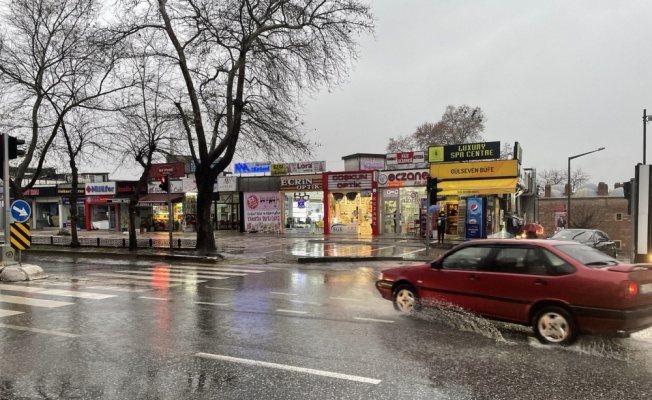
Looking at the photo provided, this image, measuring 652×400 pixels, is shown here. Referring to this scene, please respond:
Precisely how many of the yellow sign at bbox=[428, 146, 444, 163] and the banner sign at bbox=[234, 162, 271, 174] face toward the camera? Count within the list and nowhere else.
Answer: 2

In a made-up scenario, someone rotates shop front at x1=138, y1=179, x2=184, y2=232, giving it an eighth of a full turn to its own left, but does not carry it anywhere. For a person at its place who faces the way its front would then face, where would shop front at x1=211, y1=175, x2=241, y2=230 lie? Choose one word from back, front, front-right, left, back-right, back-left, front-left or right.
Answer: front

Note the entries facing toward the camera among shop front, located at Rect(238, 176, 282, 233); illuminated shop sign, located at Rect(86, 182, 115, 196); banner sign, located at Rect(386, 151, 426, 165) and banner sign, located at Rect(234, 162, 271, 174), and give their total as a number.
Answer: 4

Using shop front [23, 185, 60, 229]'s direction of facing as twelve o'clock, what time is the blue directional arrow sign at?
The blue directional arrow sign is roughly at 12 o'clock from the shop front.

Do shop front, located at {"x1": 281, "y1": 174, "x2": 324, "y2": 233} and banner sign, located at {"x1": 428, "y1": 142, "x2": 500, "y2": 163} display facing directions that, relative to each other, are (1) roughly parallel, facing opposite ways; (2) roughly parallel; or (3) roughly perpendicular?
roughly parallel

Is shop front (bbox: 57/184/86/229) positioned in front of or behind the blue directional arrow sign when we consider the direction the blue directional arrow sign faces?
behind

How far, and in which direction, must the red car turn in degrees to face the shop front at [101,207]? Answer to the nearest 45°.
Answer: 0° — it already faces it

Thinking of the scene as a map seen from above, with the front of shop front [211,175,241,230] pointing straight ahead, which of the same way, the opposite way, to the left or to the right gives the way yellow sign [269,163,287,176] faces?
the same way

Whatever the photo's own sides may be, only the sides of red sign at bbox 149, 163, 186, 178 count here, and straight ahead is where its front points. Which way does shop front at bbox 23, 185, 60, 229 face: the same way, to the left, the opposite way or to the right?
the same way

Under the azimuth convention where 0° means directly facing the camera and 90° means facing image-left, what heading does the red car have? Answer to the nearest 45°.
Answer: approximately 135°

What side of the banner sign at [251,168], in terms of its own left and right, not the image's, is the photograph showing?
front

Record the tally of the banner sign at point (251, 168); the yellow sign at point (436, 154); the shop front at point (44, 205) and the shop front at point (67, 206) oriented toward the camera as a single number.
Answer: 4

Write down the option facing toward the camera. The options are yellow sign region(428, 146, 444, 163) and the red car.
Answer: the yellow sign

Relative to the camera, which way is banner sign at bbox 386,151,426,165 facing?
toward the camera

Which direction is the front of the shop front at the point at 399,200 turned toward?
toward the camera

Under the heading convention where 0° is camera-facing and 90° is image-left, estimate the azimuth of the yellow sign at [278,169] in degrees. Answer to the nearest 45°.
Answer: approximately 0°
